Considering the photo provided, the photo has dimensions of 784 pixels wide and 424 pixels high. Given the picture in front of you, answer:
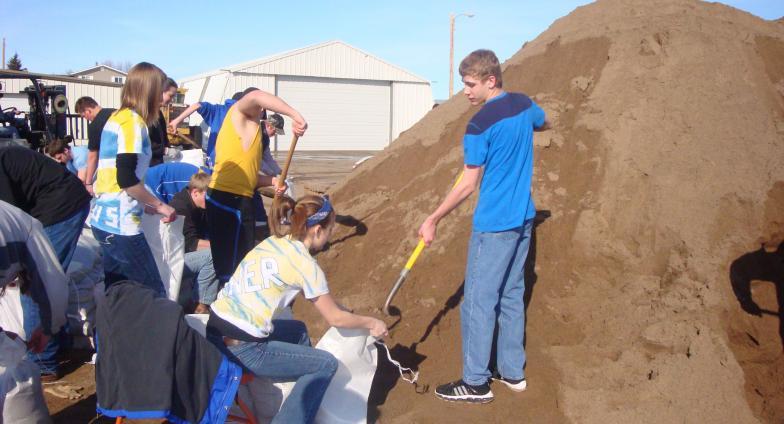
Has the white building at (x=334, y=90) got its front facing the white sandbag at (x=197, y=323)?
yes

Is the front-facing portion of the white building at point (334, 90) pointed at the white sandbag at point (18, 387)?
yes

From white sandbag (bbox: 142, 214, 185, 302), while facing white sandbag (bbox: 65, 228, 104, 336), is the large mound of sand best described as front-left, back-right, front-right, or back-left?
back-right

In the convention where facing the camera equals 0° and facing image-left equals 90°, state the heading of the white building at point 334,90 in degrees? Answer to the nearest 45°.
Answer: approximately 0°

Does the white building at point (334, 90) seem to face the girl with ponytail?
yes

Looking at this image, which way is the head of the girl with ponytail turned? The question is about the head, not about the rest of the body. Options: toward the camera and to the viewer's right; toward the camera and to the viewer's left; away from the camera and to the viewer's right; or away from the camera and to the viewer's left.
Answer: away from the camera and to the viewer's right

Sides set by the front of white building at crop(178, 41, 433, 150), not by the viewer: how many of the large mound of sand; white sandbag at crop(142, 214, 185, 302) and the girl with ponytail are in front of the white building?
3

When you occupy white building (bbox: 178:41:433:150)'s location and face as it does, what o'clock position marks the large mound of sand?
The large mound of sand is roughly at 12 o'clock from the white building.

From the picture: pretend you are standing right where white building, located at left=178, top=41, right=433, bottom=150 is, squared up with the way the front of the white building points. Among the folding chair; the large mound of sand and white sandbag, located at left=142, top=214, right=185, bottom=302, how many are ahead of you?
3

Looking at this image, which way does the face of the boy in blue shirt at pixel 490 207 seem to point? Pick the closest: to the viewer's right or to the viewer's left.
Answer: to the viewer's left

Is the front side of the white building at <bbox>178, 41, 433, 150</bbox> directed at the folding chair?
yes
